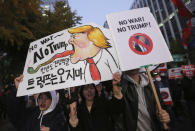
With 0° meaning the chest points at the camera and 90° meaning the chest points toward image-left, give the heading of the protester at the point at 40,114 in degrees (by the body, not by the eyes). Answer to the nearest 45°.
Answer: approximately 45°

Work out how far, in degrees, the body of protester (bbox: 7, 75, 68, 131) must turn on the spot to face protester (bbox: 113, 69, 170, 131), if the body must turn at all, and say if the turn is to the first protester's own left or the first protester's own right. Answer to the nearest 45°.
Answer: approximately 90° to the first protester's own left

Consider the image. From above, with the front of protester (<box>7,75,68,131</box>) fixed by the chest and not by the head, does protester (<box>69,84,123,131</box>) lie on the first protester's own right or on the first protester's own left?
on the first protester's own left
